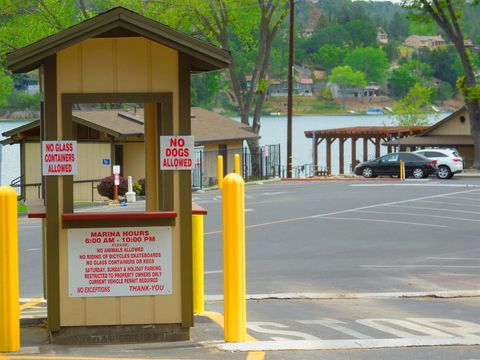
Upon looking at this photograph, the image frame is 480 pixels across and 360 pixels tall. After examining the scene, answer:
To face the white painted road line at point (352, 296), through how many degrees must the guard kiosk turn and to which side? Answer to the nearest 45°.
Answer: approximately 135° to its left

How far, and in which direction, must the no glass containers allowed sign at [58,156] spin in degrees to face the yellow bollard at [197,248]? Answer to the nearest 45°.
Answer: approximately 135° to its left

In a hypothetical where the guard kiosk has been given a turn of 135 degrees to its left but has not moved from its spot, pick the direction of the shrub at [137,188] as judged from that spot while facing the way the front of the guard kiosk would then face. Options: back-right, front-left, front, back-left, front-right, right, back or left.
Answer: front-left

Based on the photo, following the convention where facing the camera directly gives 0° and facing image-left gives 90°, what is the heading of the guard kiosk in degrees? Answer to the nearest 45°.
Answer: approximately 0°

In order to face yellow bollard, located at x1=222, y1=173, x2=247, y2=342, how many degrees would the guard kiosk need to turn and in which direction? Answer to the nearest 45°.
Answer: approximately 90° to its left

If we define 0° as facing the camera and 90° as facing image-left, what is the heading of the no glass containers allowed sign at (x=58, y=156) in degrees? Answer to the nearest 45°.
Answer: approximately 0°

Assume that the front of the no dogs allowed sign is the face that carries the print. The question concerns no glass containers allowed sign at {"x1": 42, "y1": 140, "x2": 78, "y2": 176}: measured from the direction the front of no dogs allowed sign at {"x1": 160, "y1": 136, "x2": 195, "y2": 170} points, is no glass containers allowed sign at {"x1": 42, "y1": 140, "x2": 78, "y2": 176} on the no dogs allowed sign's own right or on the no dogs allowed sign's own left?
on the no dogs allowed sign's own right

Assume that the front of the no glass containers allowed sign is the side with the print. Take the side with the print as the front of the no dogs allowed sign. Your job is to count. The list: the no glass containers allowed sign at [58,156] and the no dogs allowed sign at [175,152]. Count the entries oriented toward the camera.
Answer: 2

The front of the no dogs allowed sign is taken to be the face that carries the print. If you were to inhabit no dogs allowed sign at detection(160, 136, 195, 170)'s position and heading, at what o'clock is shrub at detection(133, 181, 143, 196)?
The shrub is roughly at 6 o'clock from the no dogs allowed sign.

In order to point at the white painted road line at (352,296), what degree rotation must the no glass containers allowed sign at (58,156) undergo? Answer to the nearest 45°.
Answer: approximately 135° to its left

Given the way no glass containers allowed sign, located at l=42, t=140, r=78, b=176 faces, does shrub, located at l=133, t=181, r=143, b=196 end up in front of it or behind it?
behind

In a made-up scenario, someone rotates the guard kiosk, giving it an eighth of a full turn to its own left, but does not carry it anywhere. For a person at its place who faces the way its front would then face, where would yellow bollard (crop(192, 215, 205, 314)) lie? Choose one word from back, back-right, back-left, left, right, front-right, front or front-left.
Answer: left
